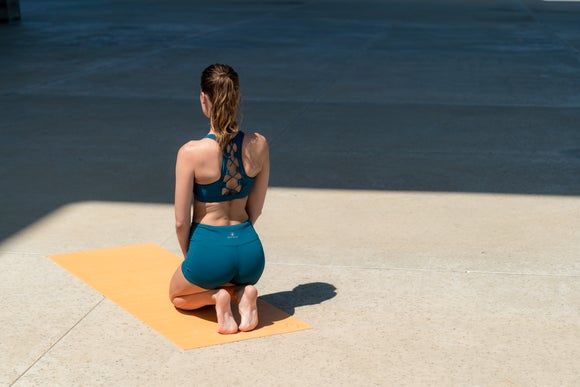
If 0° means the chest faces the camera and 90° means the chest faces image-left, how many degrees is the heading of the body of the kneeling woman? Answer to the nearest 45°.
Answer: approximately 135°
